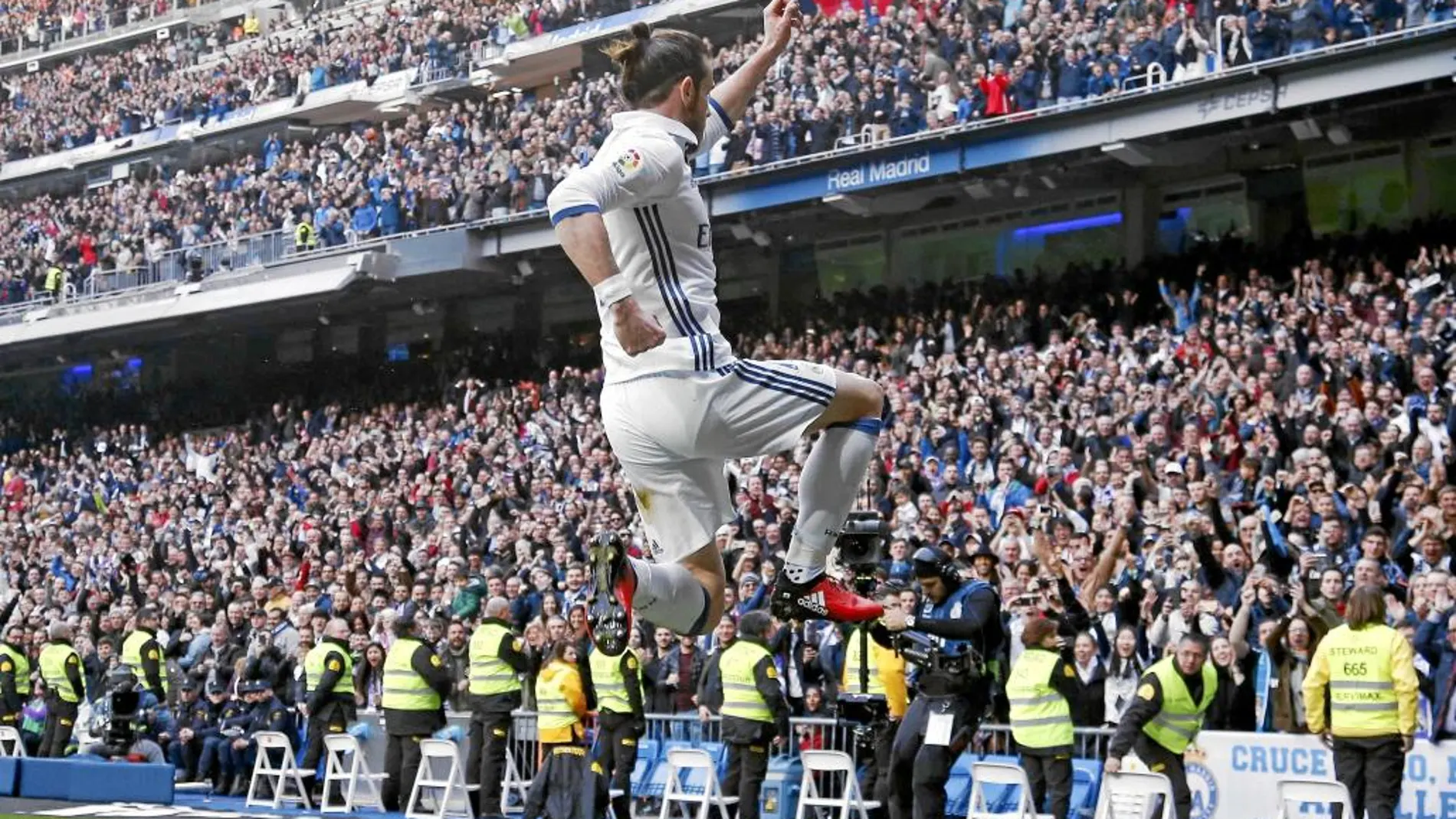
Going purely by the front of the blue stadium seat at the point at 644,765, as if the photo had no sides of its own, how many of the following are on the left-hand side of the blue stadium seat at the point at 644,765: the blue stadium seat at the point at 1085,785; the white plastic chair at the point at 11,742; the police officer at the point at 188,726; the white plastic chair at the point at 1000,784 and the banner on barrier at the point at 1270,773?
3

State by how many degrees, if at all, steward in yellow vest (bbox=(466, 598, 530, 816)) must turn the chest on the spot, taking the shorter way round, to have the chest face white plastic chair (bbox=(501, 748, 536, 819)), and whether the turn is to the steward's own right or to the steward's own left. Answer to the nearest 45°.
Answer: approximately 45° to the steward's own left

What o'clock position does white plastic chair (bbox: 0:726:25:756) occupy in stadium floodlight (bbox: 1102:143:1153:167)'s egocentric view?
The white plastic chair is roughly at 1 o'clock from the stadium floodlight.

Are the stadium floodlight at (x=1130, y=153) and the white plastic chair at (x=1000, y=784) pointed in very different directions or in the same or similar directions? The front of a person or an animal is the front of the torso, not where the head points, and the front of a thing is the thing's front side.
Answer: very different directions

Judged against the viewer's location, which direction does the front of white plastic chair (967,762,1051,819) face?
facing away from the viewer and to the right of the viewer

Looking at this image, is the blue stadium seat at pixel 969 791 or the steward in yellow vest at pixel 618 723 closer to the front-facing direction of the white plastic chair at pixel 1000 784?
the blue stadium seat

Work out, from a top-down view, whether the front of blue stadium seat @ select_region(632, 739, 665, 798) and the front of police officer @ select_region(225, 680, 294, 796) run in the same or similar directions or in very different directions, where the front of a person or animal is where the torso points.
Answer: same or similar directions

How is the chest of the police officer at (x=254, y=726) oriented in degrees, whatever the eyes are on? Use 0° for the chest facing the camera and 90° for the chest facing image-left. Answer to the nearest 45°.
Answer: approximately 45°

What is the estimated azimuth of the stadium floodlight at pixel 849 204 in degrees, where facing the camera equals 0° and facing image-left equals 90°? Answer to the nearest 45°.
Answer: approximately 45°

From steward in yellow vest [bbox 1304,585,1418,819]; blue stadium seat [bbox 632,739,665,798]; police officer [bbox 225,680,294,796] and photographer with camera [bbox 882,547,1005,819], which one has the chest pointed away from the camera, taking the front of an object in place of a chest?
the steward in yellow vest

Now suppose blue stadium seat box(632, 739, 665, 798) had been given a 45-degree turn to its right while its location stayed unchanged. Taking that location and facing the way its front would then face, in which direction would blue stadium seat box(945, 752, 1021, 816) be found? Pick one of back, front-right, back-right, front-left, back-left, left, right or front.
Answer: back-left

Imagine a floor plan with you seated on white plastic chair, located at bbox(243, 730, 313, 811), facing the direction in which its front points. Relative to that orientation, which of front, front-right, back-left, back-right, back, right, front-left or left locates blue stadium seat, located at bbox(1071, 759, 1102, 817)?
right

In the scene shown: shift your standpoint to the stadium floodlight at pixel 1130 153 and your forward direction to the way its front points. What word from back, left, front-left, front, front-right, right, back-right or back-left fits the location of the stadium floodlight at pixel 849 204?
right

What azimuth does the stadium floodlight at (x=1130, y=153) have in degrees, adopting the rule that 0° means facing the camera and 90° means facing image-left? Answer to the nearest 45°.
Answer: approximately 45°
